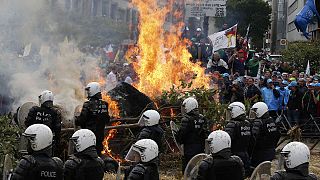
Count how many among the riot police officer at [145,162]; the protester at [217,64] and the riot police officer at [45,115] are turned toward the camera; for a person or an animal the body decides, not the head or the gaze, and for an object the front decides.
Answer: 1

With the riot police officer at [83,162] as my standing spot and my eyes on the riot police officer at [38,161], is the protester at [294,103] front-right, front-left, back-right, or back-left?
back-right

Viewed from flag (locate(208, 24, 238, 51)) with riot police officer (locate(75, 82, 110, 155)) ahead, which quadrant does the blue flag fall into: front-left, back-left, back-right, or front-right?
back-left

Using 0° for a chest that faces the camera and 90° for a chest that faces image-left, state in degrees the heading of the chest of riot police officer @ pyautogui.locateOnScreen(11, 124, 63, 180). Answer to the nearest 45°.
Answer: approximately 135°

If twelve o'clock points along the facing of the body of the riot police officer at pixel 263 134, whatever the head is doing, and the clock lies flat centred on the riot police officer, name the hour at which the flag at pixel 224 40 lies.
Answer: The flag is roughly at 1 o'clock from the riot police officer.

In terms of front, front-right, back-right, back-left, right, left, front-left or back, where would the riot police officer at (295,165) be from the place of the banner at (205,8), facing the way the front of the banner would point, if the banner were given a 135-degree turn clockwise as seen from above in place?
back-left

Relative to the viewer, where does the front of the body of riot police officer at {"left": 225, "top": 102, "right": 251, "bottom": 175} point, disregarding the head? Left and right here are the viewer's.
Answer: facing away from the viewer and to the left of the viewer

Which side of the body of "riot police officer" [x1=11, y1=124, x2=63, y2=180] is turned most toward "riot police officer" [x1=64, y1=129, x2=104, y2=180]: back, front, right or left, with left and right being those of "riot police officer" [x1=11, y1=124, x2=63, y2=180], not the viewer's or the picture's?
right

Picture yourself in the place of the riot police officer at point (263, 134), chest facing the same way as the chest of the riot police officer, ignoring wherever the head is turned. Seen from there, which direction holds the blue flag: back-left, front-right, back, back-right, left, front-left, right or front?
front-right

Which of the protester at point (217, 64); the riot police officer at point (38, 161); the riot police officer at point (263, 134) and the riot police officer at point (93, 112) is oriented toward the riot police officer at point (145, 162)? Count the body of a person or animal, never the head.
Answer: the protester

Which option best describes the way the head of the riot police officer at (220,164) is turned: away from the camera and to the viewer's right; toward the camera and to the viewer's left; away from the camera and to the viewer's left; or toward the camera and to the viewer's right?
away from the camera and to the viewer's left
